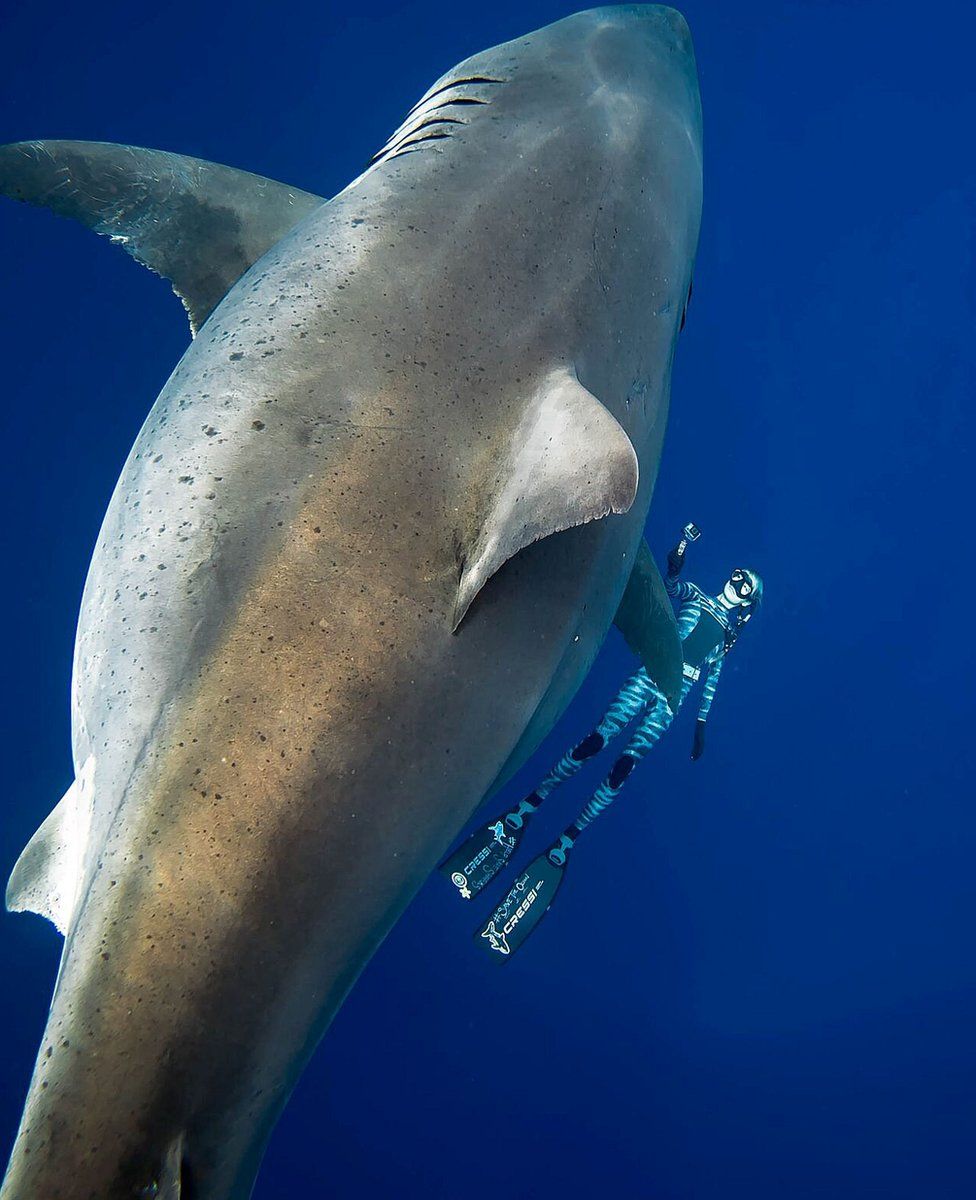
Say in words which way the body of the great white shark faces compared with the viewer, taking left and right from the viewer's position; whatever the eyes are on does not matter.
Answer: facing away from the viewer and to the right of the viewer
